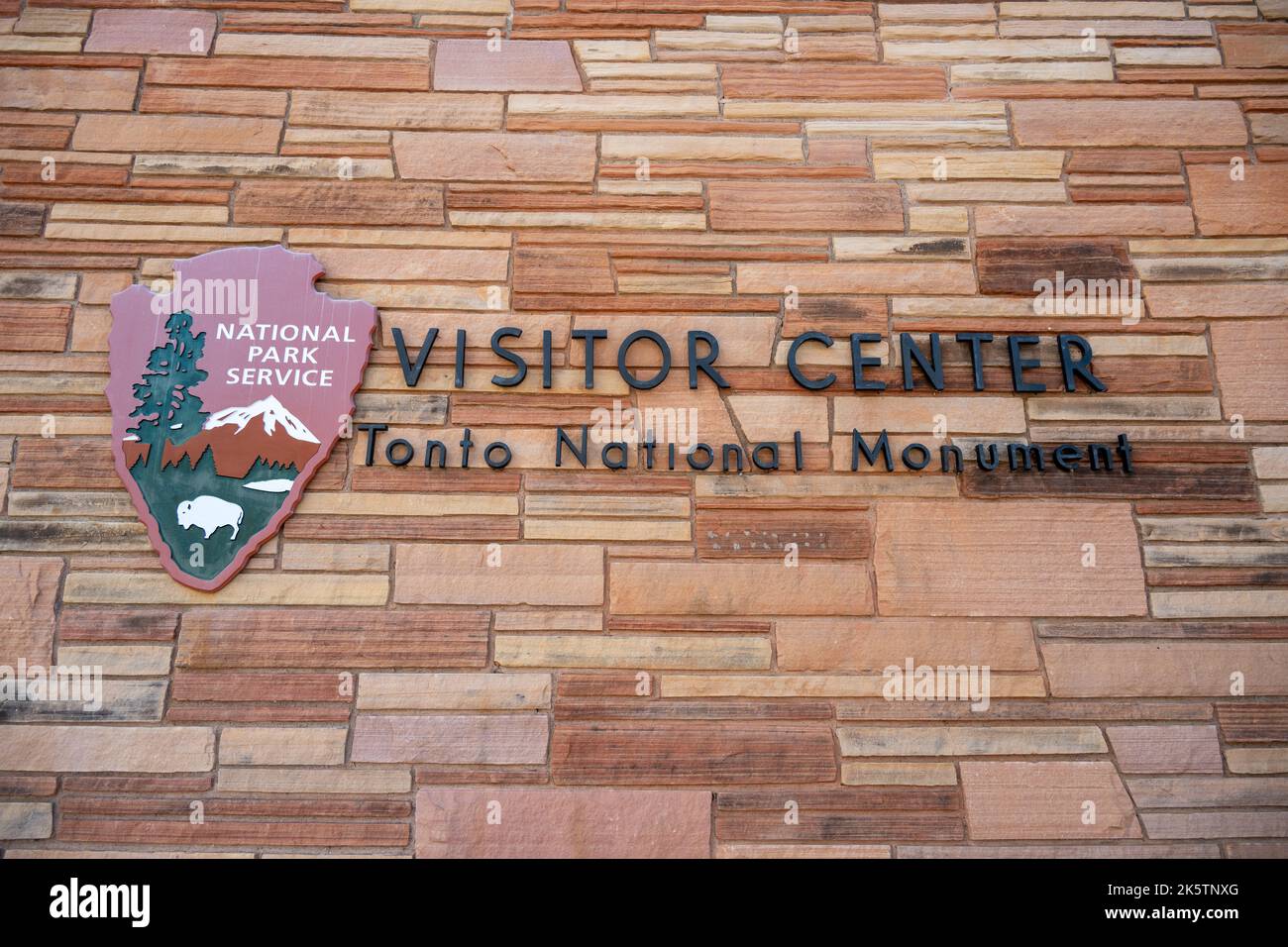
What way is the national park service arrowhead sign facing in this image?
toward the camera
